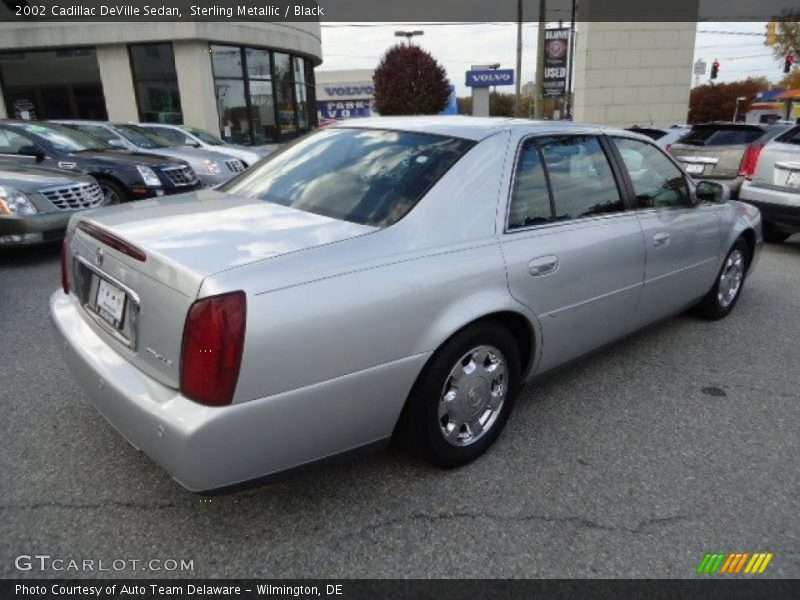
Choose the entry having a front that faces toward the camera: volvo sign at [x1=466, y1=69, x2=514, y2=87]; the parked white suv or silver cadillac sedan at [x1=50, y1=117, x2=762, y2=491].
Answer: the volvo sign

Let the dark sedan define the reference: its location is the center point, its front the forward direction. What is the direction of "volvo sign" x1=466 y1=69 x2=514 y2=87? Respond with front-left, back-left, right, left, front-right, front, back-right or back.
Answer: left

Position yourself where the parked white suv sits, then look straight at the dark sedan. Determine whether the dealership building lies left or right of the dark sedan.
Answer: right

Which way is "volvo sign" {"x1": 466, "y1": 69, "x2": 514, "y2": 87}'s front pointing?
toward the camera

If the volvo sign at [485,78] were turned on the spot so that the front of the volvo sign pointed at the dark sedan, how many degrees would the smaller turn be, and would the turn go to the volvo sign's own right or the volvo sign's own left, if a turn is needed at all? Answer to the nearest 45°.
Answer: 0° — it already faces it

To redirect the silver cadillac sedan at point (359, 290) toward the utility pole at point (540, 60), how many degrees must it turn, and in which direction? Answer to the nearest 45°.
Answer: approximately 45° to its left

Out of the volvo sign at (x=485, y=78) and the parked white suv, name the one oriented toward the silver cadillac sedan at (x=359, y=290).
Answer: the volvo sign

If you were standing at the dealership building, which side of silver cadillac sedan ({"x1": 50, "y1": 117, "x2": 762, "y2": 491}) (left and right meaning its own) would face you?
left

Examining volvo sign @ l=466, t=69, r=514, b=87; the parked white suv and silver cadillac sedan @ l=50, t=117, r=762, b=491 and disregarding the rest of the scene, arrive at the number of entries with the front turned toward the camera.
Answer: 1

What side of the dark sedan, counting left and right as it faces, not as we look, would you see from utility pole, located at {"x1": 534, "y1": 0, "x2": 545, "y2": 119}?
left

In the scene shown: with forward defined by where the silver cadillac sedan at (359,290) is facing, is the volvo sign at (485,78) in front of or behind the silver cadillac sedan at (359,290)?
in front

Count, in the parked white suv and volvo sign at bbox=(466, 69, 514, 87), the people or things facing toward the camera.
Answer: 1

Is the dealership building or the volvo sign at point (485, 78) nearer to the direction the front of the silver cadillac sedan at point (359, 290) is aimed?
the volvo sign

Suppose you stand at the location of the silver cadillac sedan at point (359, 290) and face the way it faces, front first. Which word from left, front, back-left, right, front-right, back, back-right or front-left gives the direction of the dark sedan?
left
